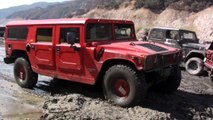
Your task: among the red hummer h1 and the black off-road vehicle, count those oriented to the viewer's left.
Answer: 0

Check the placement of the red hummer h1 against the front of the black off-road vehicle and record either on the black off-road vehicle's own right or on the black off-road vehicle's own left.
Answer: on the black off-road vehicle's own right

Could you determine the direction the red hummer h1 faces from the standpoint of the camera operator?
facing the viewer and to the right of the viewer

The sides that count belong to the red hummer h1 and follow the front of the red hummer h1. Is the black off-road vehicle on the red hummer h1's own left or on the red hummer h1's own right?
on the red hummer h1's own left
